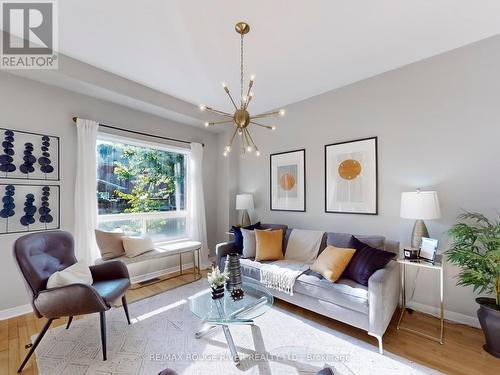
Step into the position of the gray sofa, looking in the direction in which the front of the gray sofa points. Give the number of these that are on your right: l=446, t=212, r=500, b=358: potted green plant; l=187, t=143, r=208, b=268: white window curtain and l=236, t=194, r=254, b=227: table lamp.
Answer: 2

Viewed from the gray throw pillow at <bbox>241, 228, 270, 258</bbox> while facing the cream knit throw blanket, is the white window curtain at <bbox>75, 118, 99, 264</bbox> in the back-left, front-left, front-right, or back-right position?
back-right

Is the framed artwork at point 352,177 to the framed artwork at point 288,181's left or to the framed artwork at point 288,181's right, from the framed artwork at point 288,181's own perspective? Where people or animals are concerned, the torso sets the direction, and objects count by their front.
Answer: on its left

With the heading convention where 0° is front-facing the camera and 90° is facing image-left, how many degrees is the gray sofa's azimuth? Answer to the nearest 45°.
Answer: approximately 45°

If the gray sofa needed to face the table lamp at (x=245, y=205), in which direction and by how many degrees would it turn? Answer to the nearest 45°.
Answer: approximately 90° to its right

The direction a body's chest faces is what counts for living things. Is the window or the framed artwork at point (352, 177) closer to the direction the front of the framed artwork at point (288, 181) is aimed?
the window
